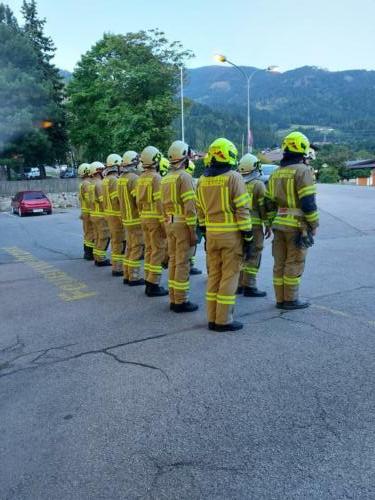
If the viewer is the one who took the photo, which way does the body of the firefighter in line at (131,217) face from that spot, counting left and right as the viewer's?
facing away from the viewer and to the right of the viewer

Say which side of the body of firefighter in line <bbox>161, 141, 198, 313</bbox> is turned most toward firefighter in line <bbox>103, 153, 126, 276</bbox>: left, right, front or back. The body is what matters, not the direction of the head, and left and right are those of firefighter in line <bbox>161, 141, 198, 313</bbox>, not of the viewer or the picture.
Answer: left

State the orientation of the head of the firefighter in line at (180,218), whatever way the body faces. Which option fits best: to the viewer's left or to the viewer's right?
to the viewer's right

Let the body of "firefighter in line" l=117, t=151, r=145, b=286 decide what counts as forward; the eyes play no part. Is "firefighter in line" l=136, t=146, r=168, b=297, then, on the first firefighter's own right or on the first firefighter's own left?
on the first firefighter's own right

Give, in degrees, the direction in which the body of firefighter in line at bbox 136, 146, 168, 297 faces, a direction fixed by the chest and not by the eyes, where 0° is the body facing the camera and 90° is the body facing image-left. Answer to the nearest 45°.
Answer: approximately 225°

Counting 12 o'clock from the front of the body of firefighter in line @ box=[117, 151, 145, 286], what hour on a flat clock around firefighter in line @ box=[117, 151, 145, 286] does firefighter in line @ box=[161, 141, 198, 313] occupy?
firefighter in line @ box=[161, 141, 198, 313] is roughly at 4 o'clock from firefighter in line @ box=[117, 151, 145, 286].

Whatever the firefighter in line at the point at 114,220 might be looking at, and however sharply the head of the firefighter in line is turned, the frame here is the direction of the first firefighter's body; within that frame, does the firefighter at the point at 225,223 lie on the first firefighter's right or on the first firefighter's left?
on the first firefighter's right

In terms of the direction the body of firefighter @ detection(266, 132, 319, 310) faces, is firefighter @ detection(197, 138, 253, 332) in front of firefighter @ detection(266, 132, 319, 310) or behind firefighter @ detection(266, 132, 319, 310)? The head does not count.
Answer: behind

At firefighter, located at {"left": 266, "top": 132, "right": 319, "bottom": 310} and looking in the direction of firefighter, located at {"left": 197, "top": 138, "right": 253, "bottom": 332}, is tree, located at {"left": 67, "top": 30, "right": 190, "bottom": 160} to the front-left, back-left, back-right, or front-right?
back-right
